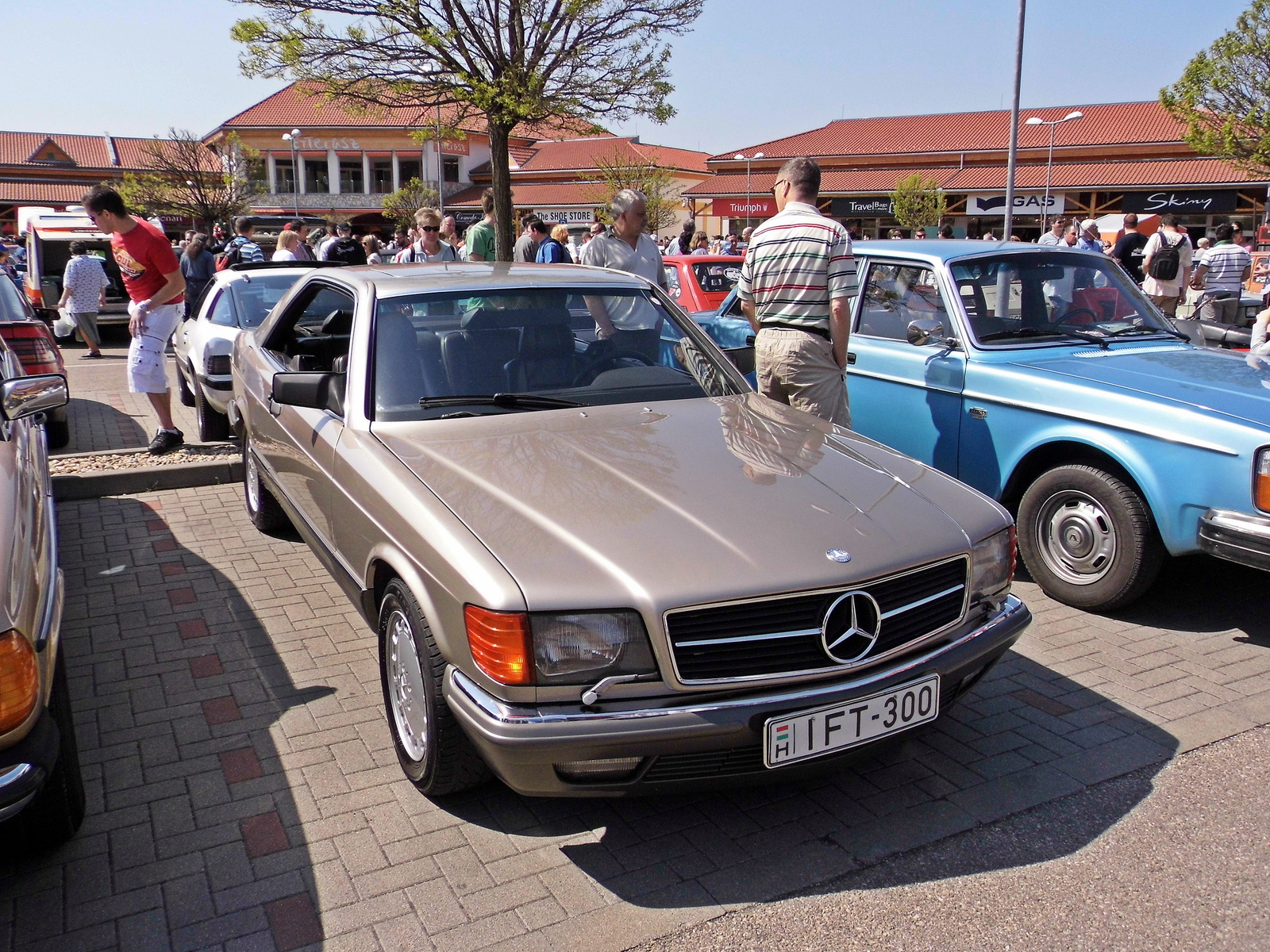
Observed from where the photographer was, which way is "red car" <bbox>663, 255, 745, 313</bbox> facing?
facing away from the viewer and to the left of the viewer

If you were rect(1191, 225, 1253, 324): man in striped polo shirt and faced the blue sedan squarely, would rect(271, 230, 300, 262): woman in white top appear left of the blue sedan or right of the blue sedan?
right

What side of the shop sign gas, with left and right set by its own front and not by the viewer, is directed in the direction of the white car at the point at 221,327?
front

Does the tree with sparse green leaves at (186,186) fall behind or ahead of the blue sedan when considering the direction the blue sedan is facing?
behind

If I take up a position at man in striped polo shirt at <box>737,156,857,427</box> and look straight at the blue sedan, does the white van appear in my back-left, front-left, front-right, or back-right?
back-left

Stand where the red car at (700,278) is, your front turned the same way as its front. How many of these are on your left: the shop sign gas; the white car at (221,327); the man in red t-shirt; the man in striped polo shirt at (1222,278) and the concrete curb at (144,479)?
3

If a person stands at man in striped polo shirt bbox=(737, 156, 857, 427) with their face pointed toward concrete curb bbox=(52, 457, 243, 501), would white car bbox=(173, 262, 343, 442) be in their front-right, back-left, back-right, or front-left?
front-right

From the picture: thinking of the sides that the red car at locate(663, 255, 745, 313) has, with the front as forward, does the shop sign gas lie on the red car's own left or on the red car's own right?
on the red car's own right

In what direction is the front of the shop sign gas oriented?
toward the camera
